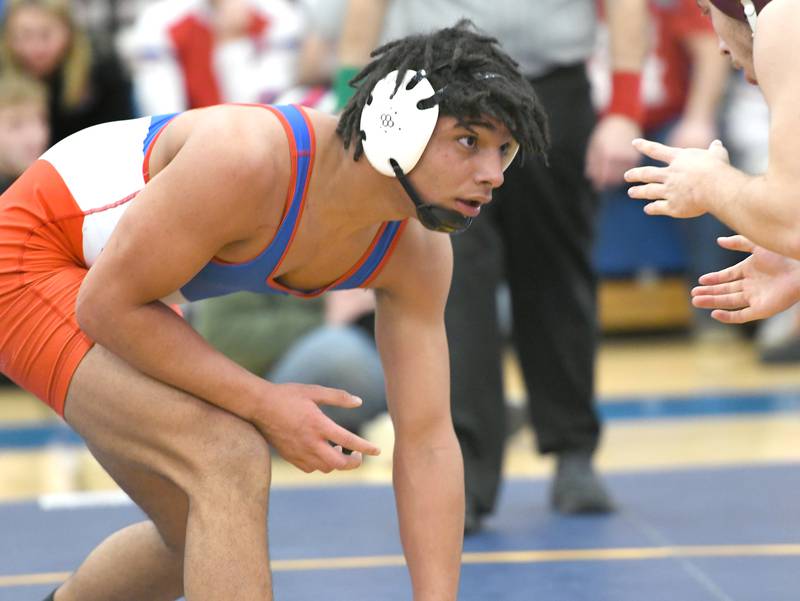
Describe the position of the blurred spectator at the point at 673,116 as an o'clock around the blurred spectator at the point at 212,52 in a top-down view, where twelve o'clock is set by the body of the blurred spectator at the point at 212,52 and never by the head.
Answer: the blurred spectator at the point at 673,116 is roughly at 9 o'clock from the blurred spectator at the point at 212,52.

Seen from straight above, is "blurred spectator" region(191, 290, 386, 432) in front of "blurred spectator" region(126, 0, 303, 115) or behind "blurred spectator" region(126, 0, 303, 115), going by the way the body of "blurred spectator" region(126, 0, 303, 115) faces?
in front

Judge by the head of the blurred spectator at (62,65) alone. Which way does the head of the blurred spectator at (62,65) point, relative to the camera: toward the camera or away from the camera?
toward the camera

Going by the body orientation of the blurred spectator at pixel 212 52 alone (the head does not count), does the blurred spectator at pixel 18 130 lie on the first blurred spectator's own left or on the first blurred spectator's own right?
on the first blurred spectator's own right

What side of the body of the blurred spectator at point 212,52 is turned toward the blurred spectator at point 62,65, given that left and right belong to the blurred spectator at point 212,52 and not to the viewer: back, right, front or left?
right

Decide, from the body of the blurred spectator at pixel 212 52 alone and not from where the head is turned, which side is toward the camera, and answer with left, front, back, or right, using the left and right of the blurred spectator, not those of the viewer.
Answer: front

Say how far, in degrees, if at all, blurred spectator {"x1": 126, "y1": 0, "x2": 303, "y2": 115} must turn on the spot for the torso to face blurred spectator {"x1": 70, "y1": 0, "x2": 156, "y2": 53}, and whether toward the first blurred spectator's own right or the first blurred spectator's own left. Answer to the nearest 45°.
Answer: approximately 135° to the first blurred spectator's own right

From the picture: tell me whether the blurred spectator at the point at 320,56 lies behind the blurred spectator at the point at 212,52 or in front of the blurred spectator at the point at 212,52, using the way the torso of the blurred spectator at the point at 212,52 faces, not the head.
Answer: in front
